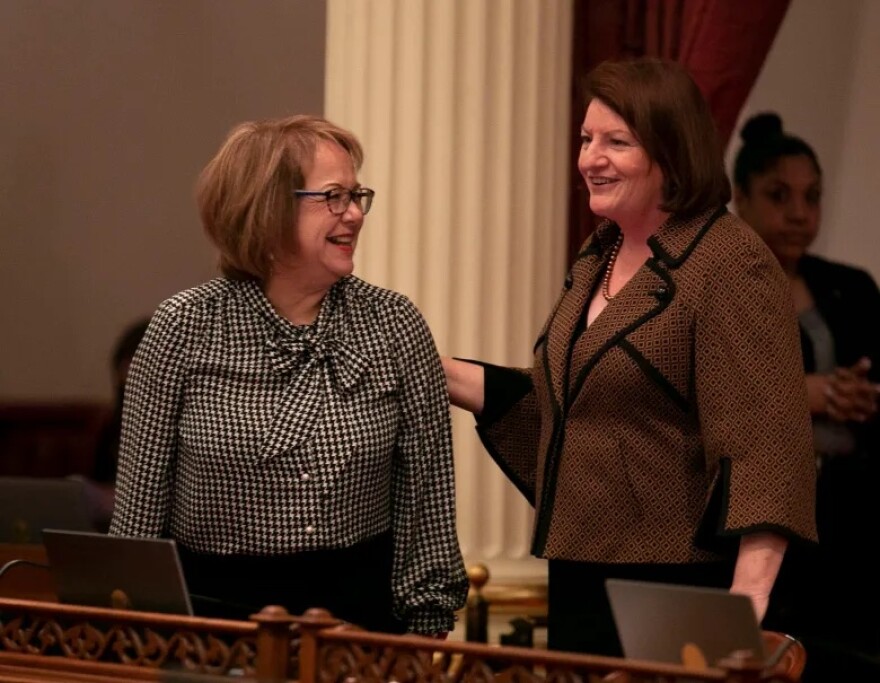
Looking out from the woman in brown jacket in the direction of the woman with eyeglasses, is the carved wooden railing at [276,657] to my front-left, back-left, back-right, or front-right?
front-left

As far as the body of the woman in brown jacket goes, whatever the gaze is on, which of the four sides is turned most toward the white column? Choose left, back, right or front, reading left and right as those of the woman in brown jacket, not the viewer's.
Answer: right

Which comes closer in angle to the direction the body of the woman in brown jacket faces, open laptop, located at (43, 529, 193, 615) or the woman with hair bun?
the open laptop

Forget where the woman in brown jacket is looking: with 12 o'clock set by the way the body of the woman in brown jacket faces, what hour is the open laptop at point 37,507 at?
The open laptop is roughly at 2 o'clock from the woman in brown jacket.

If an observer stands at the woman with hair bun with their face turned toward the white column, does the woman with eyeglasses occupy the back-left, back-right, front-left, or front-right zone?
front-left

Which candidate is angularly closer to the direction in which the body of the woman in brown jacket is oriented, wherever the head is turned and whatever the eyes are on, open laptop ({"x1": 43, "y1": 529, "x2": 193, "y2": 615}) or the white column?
the open laptop

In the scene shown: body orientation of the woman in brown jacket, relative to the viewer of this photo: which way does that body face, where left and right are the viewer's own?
facing the viewer and to the left of the viewer

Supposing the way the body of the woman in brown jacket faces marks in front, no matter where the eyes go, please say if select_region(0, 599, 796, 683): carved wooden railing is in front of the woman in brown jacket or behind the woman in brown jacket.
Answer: in front

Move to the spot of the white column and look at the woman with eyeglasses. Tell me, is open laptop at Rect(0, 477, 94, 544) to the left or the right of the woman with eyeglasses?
right

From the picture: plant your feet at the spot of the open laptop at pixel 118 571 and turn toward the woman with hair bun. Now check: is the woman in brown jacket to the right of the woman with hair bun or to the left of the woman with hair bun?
right

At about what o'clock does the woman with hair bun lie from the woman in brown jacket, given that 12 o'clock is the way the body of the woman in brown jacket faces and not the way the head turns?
The woman with hair bun is roughly at 5 o'clock from the woman in brown jacket.
